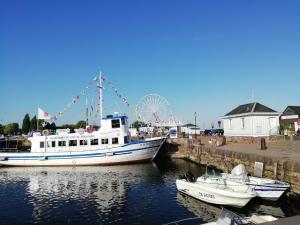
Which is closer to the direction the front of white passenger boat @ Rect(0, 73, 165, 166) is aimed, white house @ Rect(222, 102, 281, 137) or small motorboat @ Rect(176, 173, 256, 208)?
the white house

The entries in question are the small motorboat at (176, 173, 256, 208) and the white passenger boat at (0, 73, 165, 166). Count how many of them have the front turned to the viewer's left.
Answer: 0

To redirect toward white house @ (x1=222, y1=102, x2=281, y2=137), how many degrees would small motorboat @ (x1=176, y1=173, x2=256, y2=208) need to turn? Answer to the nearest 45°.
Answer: approximately 135° to its left

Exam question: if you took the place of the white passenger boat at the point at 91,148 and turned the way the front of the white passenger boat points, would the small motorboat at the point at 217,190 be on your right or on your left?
on your right

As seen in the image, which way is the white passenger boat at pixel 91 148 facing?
to the viewer's right

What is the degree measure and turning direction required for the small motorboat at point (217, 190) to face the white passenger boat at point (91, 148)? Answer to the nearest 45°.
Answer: approximately 180°

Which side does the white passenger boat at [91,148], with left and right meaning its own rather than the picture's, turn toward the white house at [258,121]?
front

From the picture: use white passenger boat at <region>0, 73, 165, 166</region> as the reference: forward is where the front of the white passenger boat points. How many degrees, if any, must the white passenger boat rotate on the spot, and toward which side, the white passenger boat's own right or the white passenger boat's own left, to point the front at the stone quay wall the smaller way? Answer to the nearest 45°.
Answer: approximately 45° to the white passenger boat's own right
